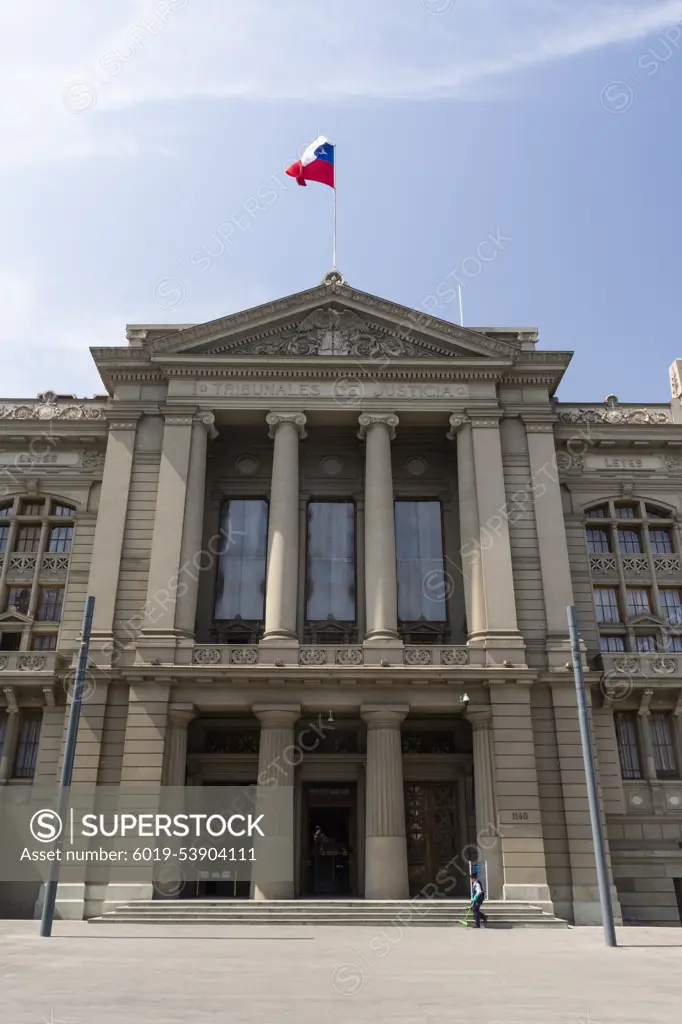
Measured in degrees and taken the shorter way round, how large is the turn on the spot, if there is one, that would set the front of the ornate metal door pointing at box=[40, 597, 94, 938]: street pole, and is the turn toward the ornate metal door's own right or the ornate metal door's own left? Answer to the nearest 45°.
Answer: approximately 45° to the ornate metal door's own right

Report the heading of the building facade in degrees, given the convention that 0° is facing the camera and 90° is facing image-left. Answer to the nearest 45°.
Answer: approximately 0°

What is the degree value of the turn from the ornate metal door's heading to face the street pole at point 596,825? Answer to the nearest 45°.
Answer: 0° — it already faces it

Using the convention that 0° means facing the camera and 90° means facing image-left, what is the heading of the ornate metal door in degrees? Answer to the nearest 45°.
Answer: approximately 0°
